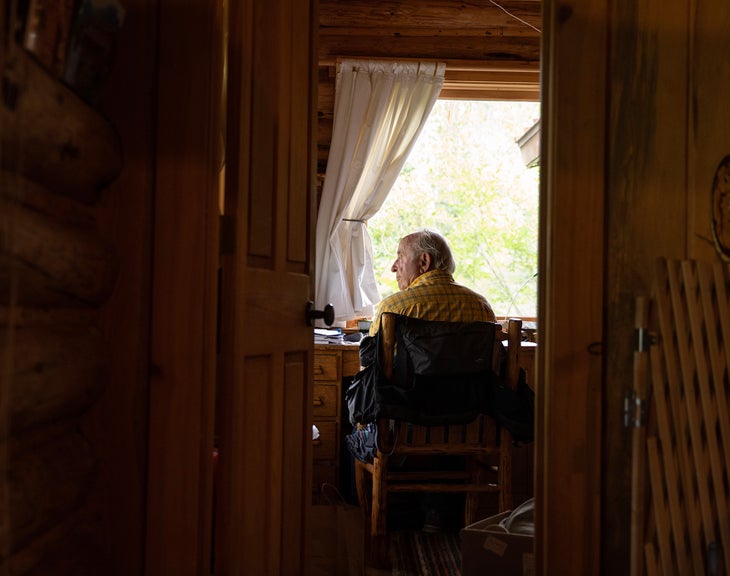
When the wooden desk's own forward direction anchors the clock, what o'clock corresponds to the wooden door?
The wooden door is roughly at 12 o'clock from the wooden desk.

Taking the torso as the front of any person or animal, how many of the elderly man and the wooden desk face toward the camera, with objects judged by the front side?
1

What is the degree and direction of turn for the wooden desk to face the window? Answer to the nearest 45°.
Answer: approximately 135° to its left

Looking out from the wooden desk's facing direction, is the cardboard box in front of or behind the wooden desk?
in front

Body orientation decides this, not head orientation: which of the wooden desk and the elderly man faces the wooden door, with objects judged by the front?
the wooden desk

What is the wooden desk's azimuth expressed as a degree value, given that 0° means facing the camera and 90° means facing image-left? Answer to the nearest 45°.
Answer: approximately 0°

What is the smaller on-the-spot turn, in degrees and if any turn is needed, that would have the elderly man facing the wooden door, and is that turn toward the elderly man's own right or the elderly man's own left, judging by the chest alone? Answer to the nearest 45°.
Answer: approximately 135° to the elderly man's own left

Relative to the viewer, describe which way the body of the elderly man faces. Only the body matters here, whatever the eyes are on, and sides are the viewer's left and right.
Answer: facing away from the viewer and to the left of the viewer

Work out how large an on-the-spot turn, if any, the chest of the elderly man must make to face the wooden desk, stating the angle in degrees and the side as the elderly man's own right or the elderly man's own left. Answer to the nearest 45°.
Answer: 0° — they already face it
